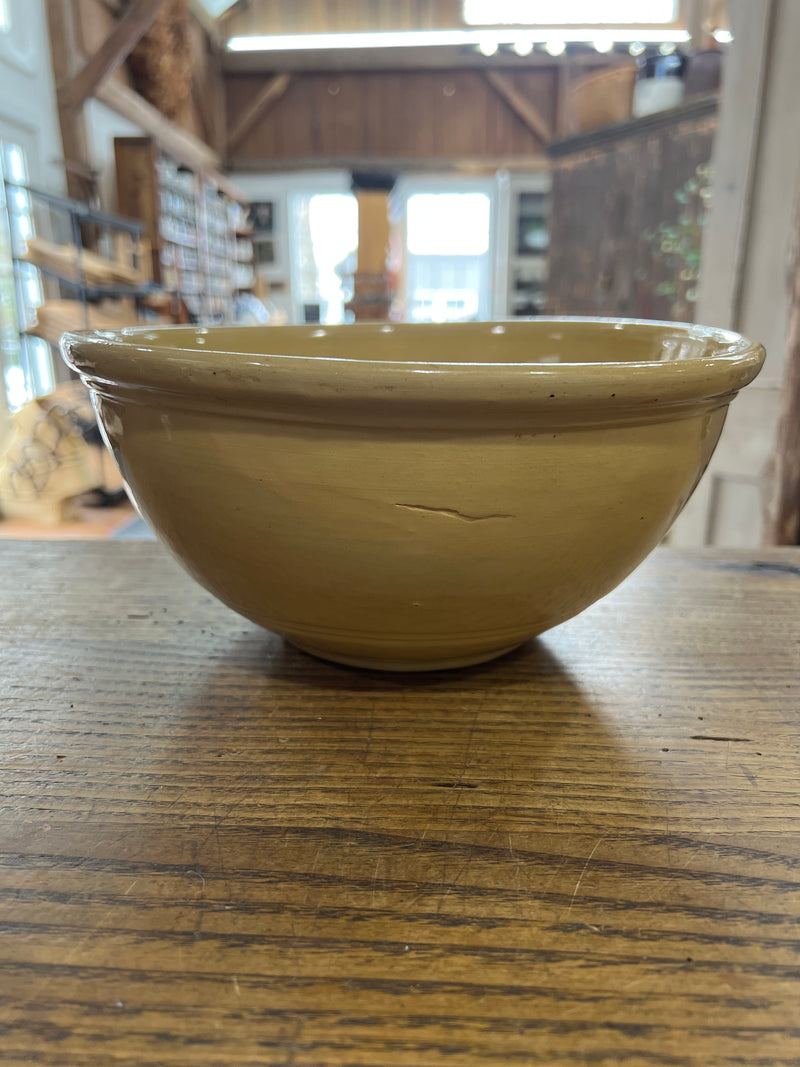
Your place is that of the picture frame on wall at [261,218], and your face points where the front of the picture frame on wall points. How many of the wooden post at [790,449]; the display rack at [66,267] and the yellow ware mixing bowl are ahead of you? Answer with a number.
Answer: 3

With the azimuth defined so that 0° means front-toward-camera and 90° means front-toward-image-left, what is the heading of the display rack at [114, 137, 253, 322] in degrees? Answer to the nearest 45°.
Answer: approximately 315°

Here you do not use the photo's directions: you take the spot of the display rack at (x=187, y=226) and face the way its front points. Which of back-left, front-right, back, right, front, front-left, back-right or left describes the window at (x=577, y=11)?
front-left

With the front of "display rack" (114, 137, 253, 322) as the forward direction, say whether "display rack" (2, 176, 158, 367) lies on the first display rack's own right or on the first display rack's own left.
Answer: on the first display rack's own right

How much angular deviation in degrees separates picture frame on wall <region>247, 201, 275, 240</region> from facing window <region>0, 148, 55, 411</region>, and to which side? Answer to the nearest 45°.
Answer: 0° — it already faces it

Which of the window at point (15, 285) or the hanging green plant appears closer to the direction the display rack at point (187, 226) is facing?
the hanging green plant

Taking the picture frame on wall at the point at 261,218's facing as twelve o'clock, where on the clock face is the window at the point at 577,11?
The window is roughly at 10 o'clock from the picture frame on wall.

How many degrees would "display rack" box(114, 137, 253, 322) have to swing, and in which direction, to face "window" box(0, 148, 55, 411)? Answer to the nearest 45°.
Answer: approximately 45° to its right
